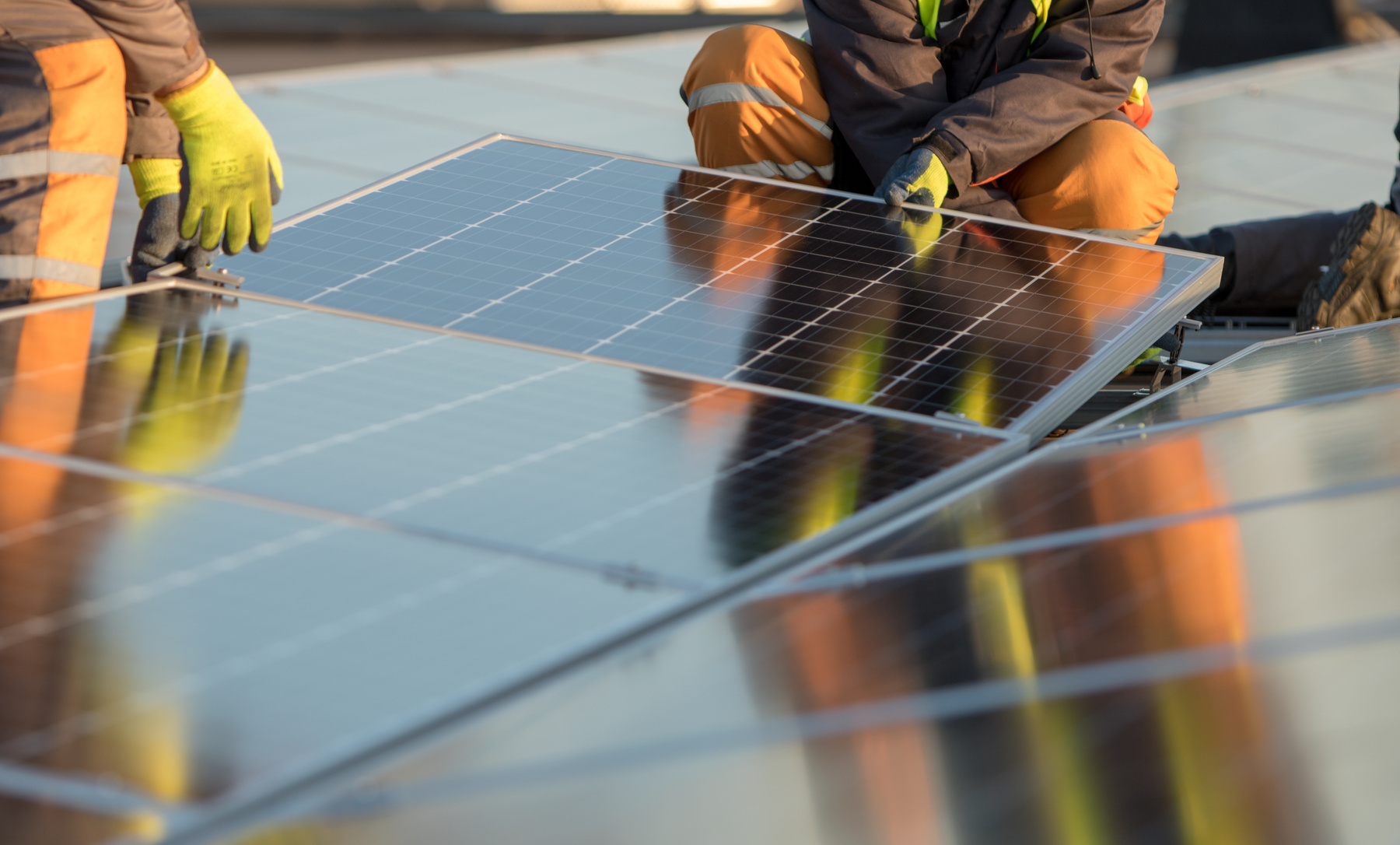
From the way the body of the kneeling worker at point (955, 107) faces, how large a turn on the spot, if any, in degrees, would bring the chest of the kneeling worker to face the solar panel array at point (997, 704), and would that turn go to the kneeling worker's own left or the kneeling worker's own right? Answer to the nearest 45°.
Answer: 0° — they already face it

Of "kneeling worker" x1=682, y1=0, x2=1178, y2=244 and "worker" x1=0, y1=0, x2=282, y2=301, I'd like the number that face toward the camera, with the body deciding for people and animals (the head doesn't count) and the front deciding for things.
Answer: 1

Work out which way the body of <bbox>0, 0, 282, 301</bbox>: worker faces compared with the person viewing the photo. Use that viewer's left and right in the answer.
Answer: facing to the right of the viewer

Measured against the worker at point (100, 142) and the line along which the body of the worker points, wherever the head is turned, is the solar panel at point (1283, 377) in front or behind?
in front

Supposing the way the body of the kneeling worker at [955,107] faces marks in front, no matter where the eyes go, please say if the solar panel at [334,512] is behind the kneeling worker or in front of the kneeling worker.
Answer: in front

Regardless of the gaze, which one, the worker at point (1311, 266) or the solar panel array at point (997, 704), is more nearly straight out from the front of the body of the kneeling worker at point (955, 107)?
the solar panel array

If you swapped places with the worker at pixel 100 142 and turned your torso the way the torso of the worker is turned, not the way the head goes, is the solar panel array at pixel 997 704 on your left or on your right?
on your right

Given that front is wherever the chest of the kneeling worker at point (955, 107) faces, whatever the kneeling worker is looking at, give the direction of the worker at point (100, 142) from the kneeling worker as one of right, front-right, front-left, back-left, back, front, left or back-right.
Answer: front-right
